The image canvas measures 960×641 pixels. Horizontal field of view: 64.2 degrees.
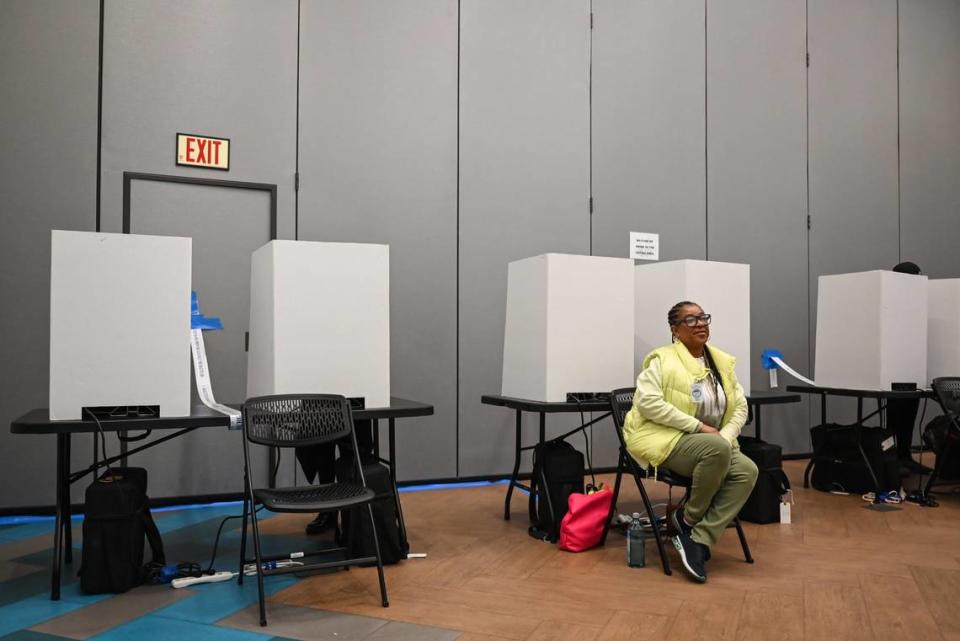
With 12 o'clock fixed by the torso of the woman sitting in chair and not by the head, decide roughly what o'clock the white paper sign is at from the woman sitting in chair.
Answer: The white paper sign is roughly at 7 o'clock from the woman sitting in chair.

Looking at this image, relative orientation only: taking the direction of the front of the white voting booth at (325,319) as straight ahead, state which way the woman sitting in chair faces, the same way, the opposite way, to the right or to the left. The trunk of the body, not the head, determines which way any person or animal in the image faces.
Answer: the opposite way

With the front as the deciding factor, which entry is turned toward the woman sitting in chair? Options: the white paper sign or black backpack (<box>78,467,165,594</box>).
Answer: the white paper sign

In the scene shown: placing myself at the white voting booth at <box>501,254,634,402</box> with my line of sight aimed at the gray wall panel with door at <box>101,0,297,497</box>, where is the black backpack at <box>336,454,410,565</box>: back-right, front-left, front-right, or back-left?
front-left

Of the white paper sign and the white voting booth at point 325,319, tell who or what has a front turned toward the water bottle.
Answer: the white paper sign

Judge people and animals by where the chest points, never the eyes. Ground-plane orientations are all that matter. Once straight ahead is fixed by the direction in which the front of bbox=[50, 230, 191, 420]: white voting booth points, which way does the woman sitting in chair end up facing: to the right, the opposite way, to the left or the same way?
the opposite way

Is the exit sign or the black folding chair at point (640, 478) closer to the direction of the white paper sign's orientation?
the black folding chair

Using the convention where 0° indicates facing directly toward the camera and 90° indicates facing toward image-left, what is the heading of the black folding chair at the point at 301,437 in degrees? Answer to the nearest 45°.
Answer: approximately 315°

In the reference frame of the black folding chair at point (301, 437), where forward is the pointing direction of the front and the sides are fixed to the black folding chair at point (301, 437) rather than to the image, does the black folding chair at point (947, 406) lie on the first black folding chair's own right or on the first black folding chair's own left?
on the first black folding chair's own left

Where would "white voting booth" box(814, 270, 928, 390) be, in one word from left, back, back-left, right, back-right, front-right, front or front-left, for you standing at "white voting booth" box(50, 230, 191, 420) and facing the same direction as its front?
right

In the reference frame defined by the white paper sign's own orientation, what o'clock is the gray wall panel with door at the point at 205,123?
The gray wall panel with door is roughly at 2 o'clock from the white paper sign.

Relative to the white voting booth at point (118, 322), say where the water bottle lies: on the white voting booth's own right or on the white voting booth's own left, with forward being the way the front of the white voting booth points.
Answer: on the white voting booth's own right

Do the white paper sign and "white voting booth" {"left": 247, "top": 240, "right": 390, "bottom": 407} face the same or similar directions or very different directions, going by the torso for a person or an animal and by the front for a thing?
very different directions

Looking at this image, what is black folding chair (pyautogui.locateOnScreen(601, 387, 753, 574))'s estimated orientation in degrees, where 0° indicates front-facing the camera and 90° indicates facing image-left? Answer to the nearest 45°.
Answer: approximately 315°

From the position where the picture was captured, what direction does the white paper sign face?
facing the viewer

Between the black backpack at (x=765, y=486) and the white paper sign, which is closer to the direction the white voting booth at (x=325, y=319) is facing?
the white paper sign

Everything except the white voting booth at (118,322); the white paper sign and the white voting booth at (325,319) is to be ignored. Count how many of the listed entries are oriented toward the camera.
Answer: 1

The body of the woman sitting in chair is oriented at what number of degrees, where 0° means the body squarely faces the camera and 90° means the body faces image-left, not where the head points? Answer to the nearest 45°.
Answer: approximately 315°
